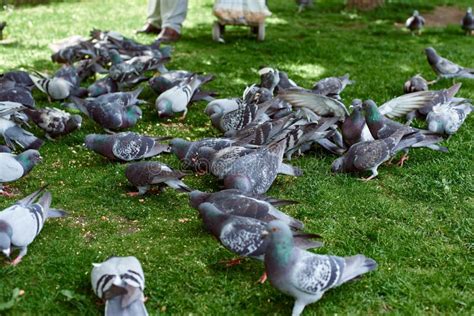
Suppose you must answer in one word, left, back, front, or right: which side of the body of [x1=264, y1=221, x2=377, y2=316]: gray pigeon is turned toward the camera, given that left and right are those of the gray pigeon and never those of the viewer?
left

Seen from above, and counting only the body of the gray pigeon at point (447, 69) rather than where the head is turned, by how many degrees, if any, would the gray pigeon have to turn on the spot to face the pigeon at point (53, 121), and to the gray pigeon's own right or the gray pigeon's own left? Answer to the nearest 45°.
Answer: approximately 45° to the gray pigeon's own left

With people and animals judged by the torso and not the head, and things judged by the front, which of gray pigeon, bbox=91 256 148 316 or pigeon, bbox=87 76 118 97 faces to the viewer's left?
the pigeon

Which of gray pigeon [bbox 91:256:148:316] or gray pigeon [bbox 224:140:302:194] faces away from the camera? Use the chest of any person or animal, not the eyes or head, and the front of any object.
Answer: gray pigeon [bbox 91:256:148:316]

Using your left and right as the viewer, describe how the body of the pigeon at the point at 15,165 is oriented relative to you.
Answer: facing to the right of the viewer

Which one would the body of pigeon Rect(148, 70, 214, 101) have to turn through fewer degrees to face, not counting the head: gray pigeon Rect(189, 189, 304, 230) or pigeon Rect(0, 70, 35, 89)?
the pigeon

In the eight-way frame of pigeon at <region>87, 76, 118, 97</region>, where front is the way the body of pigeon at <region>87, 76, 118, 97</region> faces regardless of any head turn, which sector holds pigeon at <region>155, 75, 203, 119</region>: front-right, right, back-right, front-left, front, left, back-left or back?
back-left
